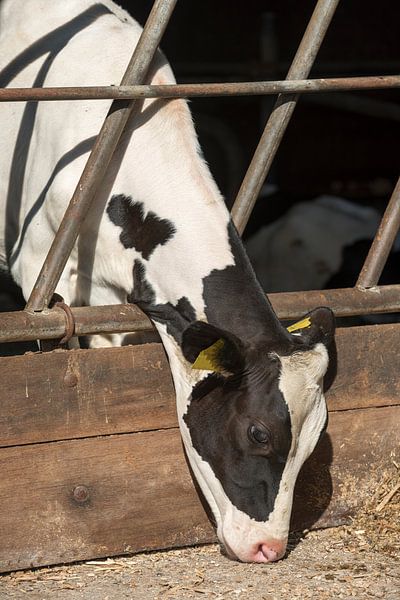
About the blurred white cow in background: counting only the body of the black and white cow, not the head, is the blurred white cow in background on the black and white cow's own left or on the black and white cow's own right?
on the black and white cow's own left

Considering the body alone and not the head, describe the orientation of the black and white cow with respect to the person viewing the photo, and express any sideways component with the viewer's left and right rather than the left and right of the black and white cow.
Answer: facing the viewer and to the right of the viewer
